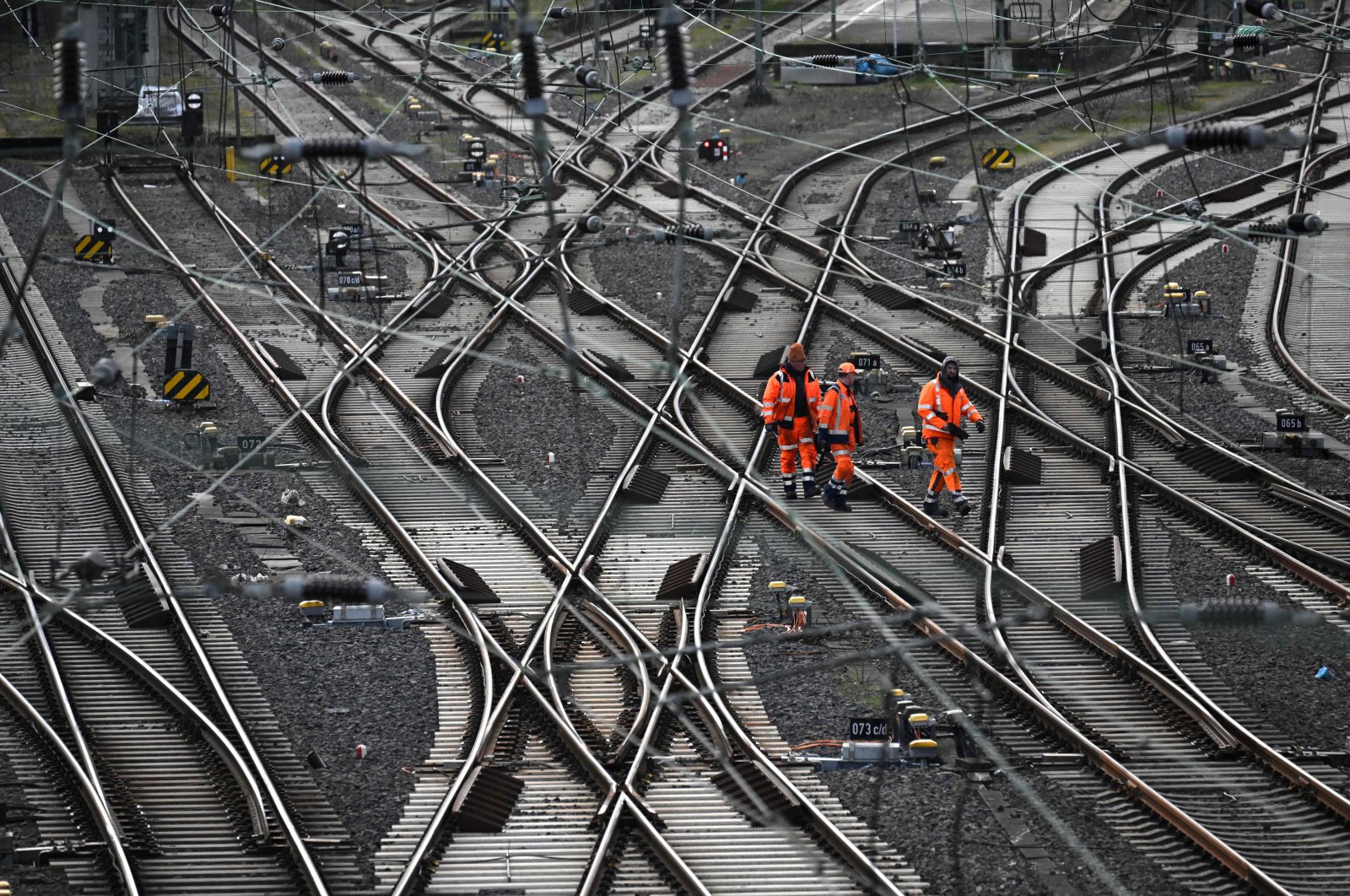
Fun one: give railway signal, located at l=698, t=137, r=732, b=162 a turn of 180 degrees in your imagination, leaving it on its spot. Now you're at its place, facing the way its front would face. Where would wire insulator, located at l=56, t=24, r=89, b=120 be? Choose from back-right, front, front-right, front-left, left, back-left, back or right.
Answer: back

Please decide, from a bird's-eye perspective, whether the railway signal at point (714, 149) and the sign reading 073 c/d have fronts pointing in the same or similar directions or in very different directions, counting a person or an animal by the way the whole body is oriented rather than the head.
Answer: same or similar directions

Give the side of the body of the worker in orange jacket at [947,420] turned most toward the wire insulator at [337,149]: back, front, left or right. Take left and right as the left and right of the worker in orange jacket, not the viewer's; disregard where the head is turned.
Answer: right

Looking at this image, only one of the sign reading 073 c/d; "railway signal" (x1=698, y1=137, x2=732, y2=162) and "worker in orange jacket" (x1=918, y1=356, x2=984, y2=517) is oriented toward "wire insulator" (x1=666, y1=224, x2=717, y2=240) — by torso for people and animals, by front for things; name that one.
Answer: the railway signal

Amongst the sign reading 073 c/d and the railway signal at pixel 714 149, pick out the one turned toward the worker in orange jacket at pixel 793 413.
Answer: the railway signal

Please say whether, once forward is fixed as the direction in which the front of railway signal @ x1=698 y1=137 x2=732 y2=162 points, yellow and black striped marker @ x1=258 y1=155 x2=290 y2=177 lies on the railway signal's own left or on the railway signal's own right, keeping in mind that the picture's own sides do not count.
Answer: on the railway signal's own right

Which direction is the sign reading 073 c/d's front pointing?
toward the camera

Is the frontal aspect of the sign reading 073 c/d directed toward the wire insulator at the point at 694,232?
no

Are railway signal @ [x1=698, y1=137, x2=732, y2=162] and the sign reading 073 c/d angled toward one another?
no

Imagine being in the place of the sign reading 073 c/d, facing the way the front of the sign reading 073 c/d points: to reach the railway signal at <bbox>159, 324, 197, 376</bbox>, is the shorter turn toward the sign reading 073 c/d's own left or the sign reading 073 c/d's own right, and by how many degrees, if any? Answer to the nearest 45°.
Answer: approximately 135° to the sign reading 073 c/d's own right

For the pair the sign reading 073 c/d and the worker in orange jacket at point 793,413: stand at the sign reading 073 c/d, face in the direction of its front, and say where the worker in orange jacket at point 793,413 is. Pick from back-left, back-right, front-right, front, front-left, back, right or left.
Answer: back

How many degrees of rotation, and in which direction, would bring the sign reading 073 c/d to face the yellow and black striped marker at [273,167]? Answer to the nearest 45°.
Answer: approximately 135° to its right

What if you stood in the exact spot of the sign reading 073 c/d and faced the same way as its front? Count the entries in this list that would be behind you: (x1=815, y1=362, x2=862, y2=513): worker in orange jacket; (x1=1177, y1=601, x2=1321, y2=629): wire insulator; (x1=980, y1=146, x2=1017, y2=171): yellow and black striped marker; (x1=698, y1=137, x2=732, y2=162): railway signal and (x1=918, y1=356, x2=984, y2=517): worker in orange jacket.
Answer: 4

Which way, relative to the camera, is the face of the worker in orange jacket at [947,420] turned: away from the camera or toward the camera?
toward the camera

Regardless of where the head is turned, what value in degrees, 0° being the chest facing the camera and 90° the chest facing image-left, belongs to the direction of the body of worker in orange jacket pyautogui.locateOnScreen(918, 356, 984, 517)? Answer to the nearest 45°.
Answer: approximately 315°

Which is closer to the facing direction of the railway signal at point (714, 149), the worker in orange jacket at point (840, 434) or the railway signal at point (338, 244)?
the worker in orange jacket

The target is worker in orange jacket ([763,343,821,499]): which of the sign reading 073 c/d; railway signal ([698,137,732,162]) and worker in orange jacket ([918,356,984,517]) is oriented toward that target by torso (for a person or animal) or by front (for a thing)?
the railway signal

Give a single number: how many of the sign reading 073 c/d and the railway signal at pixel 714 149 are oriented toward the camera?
2

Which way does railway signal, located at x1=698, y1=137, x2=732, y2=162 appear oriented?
toward the camera
